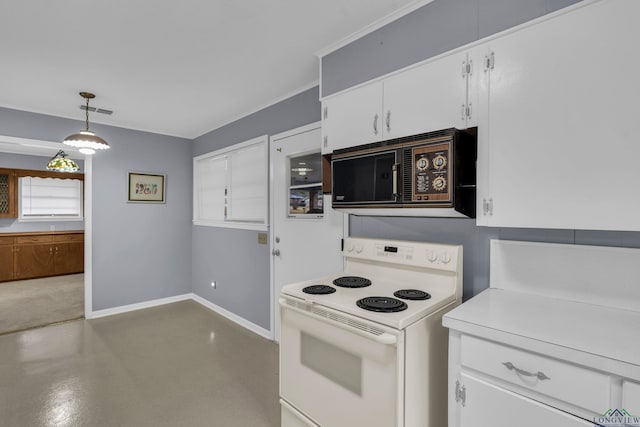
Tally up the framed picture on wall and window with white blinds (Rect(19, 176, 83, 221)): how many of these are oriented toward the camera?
2

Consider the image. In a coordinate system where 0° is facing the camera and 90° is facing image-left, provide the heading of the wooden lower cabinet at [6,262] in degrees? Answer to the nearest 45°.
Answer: approximately 0°

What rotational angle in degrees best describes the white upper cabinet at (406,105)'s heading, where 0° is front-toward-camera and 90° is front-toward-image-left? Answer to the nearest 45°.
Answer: approximately 45°

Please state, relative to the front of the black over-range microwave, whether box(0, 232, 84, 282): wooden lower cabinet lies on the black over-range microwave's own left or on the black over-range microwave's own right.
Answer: on the black over-range microwave's own right

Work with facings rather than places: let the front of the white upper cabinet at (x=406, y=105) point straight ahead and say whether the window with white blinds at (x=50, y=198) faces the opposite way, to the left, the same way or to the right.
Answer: to the left

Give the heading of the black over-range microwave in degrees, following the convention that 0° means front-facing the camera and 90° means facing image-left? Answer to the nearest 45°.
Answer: approximately 45°

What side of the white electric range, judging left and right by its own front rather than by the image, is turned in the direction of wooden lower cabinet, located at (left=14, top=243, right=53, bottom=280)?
right

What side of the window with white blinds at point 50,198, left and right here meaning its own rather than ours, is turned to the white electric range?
front

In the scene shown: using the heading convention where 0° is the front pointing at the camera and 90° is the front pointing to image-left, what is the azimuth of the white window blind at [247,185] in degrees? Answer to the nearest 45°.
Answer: approximately 45°

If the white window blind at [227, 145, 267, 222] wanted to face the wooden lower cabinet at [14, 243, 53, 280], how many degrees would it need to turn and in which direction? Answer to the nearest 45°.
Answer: approximately 90° to its right

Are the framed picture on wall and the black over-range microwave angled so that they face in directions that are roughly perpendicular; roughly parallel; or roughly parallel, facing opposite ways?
roughly perpendicular

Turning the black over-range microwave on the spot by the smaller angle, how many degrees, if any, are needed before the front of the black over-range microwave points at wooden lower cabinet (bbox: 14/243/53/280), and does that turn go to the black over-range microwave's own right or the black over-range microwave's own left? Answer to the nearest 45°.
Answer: approximately 45° to the black over-range microwave's own right

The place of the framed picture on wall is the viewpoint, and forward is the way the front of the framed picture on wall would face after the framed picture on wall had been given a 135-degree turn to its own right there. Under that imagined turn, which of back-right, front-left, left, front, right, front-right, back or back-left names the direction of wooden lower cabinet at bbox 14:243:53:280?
front

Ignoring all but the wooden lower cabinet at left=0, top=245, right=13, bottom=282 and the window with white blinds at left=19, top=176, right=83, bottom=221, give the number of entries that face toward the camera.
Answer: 2
